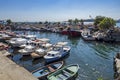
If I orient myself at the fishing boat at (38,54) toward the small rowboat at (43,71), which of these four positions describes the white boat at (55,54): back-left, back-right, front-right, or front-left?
front-left

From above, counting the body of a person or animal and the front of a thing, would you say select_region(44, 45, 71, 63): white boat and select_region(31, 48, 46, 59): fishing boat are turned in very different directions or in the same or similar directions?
same or similar directions

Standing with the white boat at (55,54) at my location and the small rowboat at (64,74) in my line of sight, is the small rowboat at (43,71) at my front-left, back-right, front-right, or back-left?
front-right

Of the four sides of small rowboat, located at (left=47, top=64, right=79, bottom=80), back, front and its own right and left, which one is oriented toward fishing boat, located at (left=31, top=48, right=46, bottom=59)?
left

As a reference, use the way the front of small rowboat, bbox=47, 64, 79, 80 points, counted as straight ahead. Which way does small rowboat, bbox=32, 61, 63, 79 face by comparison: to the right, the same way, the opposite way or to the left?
the same way

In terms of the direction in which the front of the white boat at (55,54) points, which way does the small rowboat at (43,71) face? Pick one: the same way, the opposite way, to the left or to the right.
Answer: the opposite way

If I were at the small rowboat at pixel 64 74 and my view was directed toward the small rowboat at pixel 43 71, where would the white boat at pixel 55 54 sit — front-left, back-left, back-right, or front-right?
front-right

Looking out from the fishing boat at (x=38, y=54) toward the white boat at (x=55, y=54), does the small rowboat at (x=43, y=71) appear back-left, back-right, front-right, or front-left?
front-right

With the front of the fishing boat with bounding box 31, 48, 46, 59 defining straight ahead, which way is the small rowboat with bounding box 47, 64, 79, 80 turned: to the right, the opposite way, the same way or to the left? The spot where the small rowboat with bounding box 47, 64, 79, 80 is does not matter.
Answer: the opposite way

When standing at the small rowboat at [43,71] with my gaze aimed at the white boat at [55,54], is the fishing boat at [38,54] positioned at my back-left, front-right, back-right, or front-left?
front-left

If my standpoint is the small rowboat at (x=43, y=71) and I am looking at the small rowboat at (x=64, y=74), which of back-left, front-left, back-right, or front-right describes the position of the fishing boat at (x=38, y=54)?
back-left

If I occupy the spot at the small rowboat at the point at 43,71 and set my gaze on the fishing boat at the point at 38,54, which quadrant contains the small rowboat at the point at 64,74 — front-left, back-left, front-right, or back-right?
back-right

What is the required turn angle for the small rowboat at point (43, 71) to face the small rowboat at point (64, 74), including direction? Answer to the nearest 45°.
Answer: approximately 90° to its right
